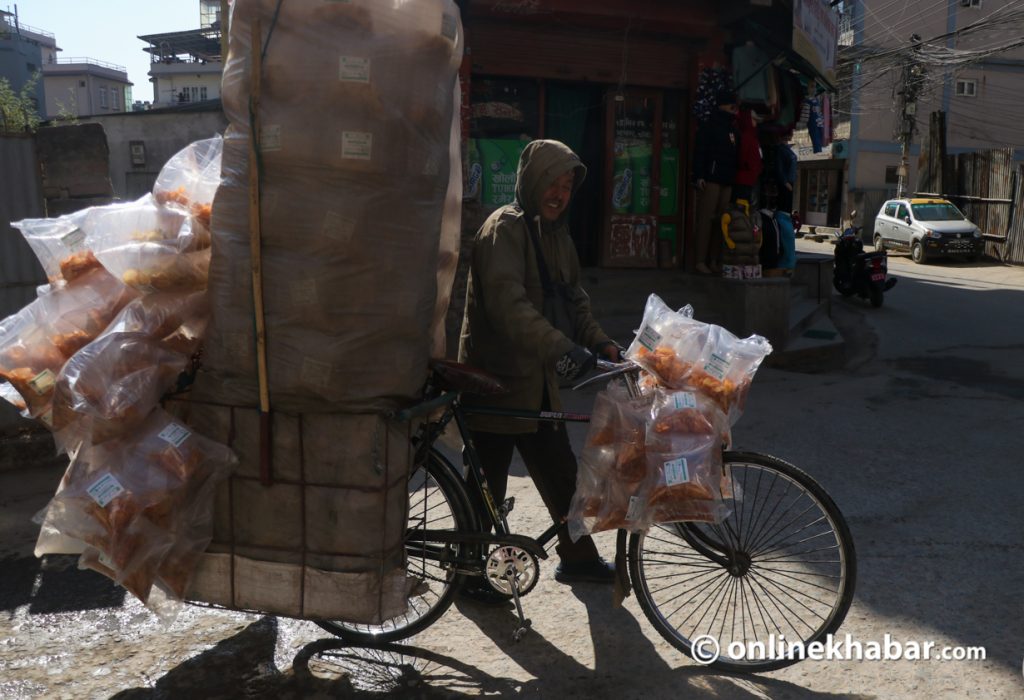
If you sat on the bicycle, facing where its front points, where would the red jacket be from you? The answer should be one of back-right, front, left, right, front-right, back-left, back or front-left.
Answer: left

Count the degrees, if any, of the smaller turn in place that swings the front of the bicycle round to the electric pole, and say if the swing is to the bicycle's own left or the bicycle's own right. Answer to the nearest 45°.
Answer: approximately 90° to the bicycle's own left

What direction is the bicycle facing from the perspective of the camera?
to the viewer's right

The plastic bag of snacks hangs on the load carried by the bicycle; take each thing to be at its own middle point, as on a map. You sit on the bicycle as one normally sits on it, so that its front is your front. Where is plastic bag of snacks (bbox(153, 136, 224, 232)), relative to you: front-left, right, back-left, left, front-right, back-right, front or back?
back

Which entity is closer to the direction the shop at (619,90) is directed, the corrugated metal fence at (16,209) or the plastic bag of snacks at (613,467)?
the plastic bag of snacks

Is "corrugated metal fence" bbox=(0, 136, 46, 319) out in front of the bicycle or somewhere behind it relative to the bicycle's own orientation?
behind

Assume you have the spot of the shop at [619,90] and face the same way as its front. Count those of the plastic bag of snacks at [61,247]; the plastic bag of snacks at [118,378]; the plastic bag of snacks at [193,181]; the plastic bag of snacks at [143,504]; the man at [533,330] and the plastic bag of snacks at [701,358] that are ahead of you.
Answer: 6

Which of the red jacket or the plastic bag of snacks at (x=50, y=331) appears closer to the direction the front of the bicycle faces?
the red jacket

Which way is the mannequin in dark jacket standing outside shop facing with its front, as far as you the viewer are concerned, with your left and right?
facing the viewer and to the right of the viewer

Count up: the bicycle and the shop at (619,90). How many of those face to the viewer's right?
1

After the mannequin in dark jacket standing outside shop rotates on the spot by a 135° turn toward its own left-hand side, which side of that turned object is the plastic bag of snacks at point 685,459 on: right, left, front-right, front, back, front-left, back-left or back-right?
back

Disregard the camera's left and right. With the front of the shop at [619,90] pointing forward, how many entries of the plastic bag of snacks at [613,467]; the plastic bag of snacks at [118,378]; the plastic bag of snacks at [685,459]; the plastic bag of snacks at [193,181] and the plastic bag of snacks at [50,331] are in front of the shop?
5

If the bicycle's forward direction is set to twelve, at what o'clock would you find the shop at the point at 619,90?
The shop is roughly at 9 o'clock from the bicycle.

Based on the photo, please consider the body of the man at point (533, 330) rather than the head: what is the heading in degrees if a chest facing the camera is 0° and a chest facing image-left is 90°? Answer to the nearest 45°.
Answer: approximately 315°

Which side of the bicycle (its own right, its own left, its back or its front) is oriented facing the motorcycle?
left

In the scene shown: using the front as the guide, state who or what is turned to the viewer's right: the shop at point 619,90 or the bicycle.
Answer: the bicycle
